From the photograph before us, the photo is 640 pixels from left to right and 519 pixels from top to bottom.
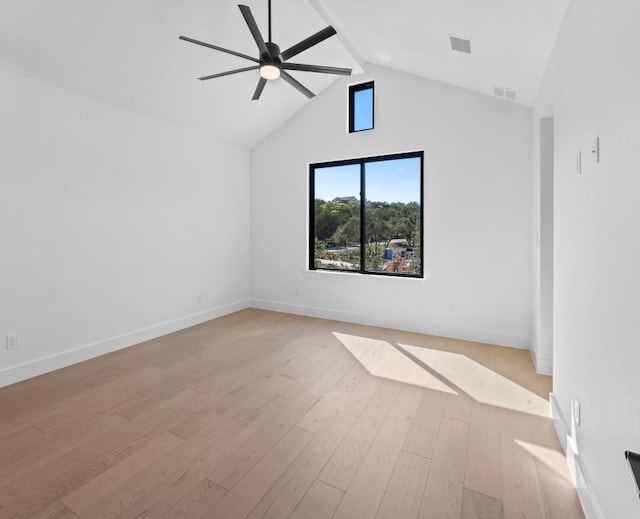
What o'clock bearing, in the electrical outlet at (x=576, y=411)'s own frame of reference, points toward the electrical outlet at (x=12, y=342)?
the electrical outlet at (x=12, y=342) is roughly at 11 o'clock from the electrical outlet at (x=576, y=411).

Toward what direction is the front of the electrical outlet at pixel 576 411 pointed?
to the viewer's left
